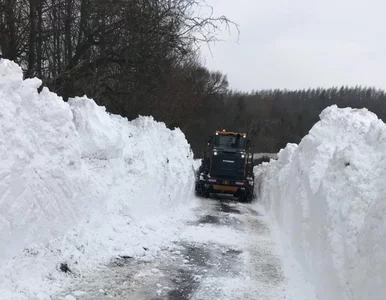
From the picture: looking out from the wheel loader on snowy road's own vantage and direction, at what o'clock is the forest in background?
The forest in background is roughly at 7 o'clock from the wheel loader on snowy road.
